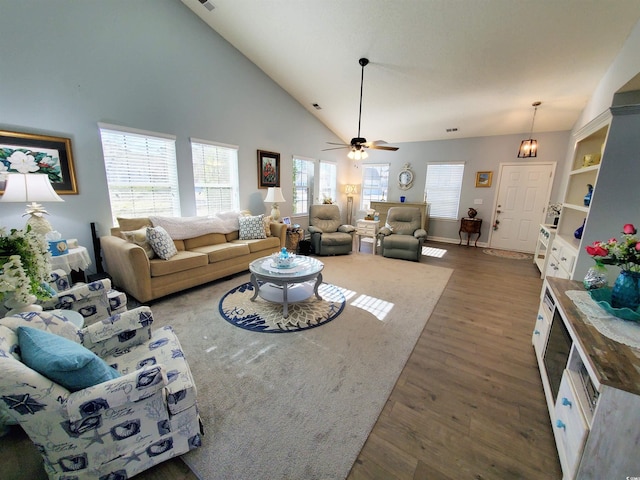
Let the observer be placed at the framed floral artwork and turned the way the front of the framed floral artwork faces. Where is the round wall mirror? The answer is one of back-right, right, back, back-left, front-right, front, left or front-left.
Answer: front-left

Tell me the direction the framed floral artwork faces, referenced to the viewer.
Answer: facing the viewer and to the right of the viewer

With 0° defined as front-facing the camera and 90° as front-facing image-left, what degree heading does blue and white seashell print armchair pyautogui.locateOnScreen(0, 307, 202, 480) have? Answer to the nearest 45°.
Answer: approximately 225°

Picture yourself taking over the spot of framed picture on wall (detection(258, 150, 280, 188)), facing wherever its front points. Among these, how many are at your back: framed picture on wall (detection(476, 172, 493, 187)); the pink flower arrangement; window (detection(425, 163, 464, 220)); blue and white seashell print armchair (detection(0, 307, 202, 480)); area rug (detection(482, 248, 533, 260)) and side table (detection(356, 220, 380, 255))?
0

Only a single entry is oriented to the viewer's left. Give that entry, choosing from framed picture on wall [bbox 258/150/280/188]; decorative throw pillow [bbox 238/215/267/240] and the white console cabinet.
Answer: the white console cabinet

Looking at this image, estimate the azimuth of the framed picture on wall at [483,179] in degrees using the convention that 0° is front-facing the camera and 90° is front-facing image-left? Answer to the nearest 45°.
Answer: approximately 0°

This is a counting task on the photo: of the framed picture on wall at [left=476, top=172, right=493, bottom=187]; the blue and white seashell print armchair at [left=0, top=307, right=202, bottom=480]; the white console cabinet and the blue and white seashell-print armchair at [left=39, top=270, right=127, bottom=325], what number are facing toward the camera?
1

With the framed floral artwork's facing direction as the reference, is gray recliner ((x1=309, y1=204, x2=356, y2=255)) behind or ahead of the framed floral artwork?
ahead

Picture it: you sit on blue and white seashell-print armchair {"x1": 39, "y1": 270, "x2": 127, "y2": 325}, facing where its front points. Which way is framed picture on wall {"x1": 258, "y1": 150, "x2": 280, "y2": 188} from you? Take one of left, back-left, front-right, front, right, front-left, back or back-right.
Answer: front

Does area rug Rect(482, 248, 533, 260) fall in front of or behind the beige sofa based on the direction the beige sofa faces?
in front

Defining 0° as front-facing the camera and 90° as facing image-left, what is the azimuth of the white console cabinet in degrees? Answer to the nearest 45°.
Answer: approximately 90°

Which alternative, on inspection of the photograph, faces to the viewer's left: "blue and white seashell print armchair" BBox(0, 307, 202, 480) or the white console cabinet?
the white console cabinet

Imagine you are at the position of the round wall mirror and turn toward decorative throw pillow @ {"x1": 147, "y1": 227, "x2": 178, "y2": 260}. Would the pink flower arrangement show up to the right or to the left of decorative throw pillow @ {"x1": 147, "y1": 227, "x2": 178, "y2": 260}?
left

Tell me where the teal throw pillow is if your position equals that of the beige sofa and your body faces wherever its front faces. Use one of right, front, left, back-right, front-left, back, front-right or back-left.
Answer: front-right

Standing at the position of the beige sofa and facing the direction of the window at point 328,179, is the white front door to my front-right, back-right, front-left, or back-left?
front-right

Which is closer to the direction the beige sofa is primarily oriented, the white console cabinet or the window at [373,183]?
the white console cabinet

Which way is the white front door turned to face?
toward the camera

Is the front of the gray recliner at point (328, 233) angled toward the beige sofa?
no
